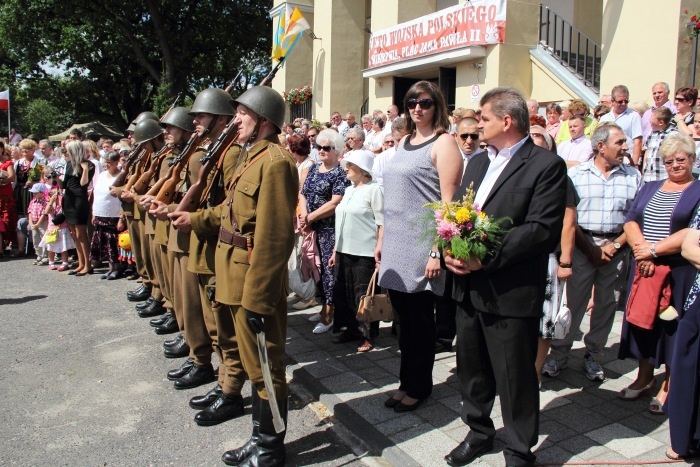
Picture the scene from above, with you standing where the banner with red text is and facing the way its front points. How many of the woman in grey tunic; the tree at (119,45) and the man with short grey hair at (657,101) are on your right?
1

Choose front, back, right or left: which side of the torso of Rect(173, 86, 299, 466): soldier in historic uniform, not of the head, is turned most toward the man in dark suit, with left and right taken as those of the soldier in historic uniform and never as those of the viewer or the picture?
back

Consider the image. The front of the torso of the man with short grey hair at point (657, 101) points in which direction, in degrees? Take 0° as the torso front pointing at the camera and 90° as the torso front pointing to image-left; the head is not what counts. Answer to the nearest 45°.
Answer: approximately 45°

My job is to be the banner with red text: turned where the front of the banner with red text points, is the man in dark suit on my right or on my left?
on my left

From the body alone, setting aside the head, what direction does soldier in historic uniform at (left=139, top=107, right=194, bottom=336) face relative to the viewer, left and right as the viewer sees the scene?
facing to the left of the viewer

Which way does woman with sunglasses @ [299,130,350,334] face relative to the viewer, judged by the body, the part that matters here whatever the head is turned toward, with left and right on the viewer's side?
facing the viewer and to the left of the viewer

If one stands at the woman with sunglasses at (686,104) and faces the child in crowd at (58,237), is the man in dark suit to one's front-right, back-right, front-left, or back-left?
front-left

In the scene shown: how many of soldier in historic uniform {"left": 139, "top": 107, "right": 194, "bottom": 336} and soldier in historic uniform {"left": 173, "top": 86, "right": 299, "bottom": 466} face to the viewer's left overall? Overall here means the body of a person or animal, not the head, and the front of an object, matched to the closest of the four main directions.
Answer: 2

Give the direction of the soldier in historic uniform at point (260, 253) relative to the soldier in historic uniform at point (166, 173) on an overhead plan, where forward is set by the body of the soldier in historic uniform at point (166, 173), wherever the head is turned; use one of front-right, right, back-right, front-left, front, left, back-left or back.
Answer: left

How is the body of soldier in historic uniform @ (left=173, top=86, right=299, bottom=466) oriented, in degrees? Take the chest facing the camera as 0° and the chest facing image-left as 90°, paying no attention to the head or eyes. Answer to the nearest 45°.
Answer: approximately 90°

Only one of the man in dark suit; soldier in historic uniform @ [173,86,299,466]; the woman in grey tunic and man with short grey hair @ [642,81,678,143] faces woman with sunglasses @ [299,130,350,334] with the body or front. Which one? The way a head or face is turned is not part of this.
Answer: the man with short grey hair

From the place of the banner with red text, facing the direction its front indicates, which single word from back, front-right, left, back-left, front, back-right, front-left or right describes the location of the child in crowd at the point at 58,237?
front

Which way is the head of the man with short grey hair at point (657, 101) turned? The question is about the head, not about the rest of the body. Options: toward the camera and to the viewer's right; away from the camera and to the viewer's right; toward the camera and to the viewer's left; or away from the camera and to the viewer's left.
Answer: toward the camera and to the viewer's left

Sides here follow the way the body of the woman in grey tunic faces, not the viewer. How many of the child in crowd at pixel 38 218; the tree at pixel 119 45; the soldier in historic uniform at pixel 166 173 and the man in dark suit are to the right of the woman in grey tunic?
3

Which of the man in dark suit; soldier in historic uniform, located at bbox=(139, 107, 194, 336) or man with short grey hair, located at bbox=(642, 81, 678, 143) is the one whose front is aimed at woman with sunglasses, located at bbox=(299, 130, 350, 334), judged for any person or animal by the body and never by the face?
the man with short grey hair

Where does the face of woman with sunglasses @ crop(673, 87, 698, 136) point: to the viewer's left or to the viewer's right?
to the viewer's left
